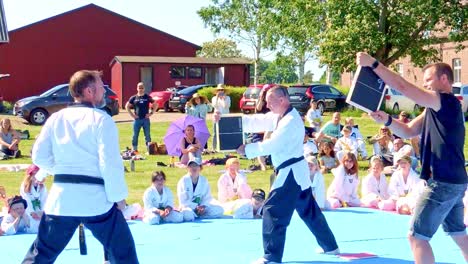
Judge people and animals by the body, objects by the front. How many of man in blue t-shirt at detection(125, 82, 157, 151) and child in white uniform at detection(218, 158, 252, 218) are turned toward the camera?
2

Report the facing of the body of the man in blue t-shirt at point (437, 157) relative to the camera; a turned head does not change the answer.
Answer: to the viewer's left

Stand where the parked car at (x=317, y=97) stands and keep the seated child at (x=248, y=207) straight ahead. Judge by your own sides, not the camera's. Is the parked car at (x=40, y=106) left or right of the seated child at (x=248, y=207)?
right

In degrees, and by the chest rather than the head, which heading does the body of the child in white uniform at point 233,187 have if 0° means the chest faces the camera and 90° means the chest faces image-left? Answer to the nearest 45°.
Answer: approximately 0°

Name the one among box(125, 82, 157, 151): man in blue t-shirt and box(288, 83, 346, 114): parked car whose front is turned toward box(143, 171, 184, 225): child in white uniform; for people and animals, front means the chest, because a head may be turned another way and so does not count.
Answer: the man in blue t-shirt

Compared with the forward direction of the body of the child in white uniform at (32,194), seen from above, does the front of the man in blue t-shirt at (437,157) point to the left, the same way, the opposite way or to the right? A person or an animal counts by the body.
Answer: to the right

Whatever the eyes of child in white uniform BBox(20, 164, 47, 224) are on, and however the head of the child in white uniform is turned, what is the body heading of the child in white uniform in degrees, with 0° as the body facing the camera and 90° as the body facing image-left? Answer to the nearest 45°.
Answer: approximately 315°

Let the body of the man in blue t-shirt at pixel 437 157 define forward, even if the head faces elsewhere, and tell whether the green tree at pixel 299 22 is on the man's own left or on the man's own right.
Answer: on the man's own right

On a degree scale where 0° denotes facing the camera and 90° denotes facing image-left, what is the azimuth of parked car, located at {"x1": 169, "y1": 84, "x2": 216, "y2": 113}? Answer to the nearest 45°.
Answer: approximately 45°

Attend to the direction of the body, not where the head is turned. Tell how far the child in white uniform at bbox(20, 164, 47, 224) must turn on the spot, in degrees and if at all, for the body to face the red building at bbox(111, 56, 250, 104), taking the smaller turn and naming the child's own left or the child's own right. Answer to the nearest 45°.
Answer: approximately 135° to the child's own left

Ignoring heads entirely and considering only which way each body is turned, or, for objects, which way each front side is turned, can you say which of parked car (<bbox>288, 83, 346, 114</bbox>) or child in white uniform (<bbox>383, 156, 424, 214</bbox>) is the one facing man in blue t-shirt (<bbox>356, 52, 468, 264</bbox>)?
the child in white uniform

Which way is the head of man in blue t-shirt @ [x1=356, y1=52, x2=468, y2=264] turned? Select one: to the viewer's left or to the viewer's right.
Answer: to the viewer's left
